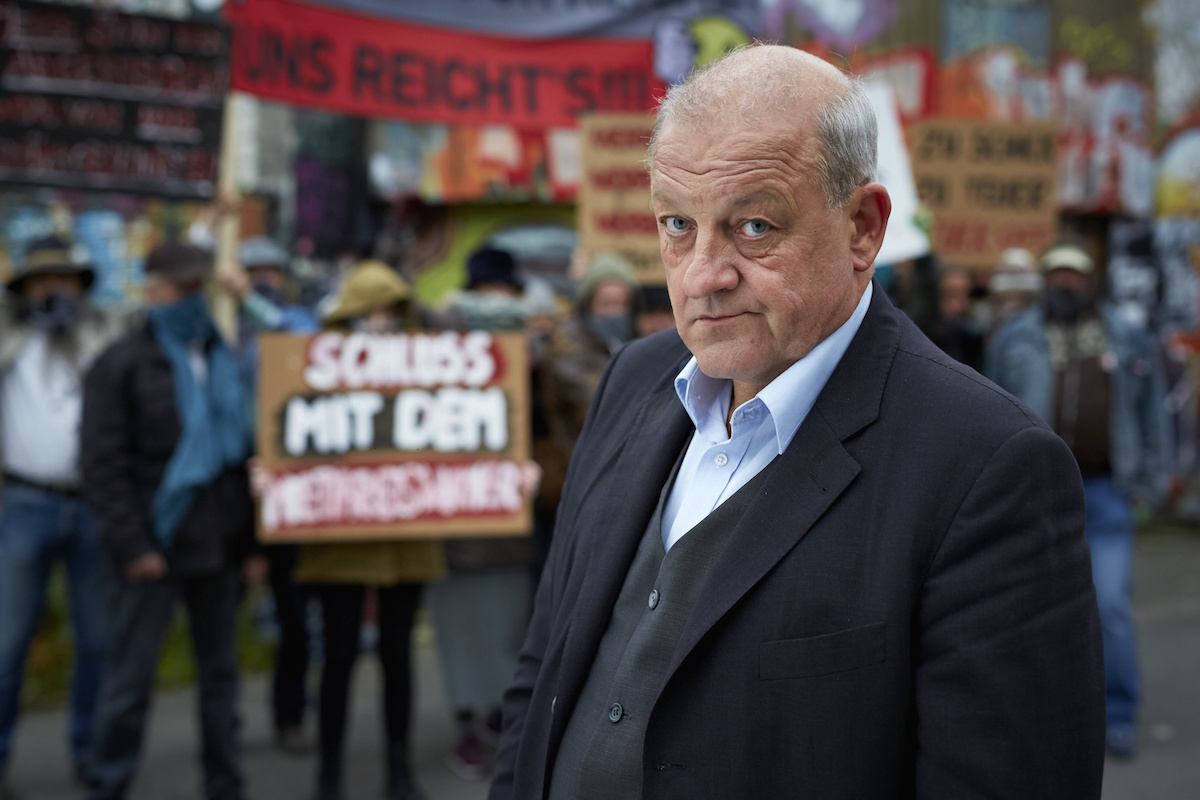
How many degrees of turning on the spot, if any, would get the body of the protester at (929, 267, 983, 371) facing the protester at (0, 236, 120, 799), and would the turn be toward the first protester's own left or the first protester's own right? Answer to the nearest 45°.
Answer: approximately 45° to the first protester's own right

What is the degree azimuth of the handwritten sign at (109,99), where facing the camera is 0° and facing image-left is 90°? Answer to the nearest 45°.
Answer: approximately 0°

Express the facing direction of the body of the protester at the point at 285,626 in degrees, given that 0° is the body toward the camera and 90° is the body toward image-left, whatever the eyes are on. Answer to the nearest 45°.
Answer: approximately 0°
